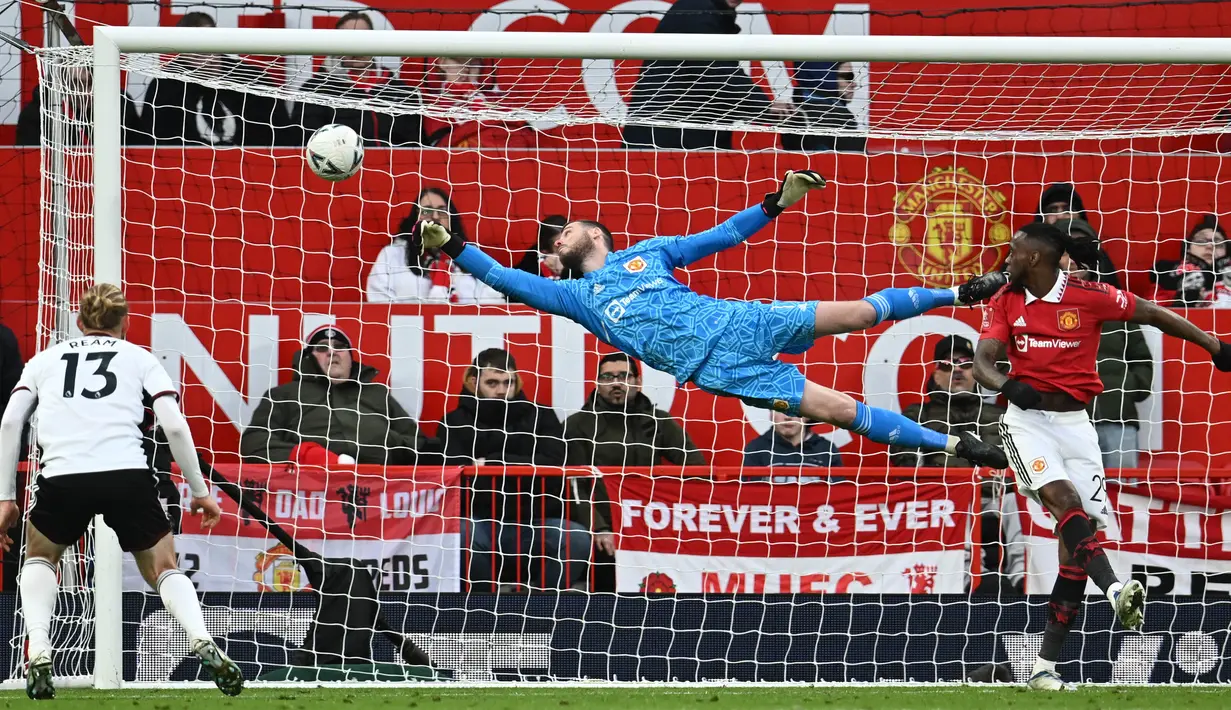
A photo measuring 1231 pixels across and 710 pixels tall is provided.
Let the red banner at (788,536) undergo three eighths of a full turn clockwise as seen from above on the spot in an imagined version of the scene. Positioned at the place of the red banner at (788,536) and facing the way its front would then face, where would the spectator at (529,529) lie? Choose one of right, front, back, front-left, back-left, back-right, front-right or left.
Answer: front-left

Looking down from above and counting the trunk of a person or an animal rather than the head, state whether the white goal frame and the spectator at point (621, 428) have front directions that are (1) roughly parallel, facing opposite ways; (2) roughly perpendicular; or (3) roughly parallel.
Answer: roughly parallel

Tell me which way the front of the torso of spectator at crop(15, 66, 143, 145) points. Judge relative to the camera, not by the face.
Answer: toward the camera

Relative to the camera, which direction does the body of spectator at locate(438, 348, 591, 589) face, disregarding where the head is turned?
toward the camera

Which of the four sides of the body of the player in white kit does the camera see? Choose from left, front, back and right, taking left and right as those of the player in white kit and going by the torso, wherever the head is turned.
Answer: back

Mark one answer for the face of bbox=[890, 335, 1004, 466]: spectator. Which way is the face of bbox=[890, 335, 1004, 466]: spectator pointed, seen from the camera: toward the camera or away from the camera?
toward the camera

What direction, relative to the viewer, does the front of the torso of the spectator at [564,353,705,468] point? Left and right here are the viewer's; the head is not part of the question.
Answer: facing the viewer

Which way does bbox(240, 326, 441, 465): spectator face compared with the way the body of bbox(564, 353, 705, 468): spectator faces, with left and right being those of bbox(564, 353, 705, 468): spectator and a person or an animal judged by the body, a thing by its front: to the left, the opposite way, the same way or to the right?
the same way

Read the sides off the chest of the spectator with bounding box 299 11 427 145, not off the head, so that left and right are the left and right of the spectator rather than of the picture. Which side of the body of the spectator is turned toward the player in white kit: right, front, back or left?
front

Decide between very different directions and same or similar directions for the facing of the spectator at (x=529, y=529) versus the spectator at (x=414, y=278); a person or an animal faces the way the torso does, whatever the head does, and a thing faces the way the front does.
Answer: same or similar directions

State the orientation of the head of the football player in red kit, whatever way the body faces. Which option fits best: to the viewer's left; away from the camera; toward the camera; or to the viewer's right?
to the viewer's left
